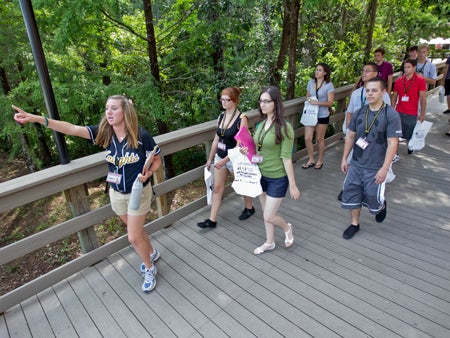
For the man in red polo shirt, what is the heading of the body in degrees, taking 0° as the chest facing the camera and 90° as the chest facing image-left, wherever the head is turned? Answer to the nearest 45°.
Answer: approximately 45°

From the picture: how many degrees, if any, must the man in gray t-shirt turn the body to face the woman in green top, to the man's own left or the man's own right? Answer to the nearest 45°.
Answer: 0° — they already face them

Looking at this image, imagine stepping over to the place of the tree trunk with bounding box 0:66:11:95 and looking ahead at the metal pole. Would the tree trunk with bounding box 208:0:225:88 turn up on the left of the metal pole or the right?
left

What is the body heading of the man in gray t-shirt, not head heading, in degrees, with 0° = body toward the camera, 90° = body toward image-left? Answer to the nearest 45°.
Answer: approximately 45°

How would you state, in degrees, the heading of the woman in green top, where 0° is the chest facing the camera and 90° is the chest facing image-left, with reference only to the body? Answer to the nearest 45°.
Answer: approximately 45°

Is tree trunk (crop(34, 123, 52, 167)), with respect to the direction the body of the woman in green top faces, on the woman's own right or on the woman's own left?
on the woman's own right
